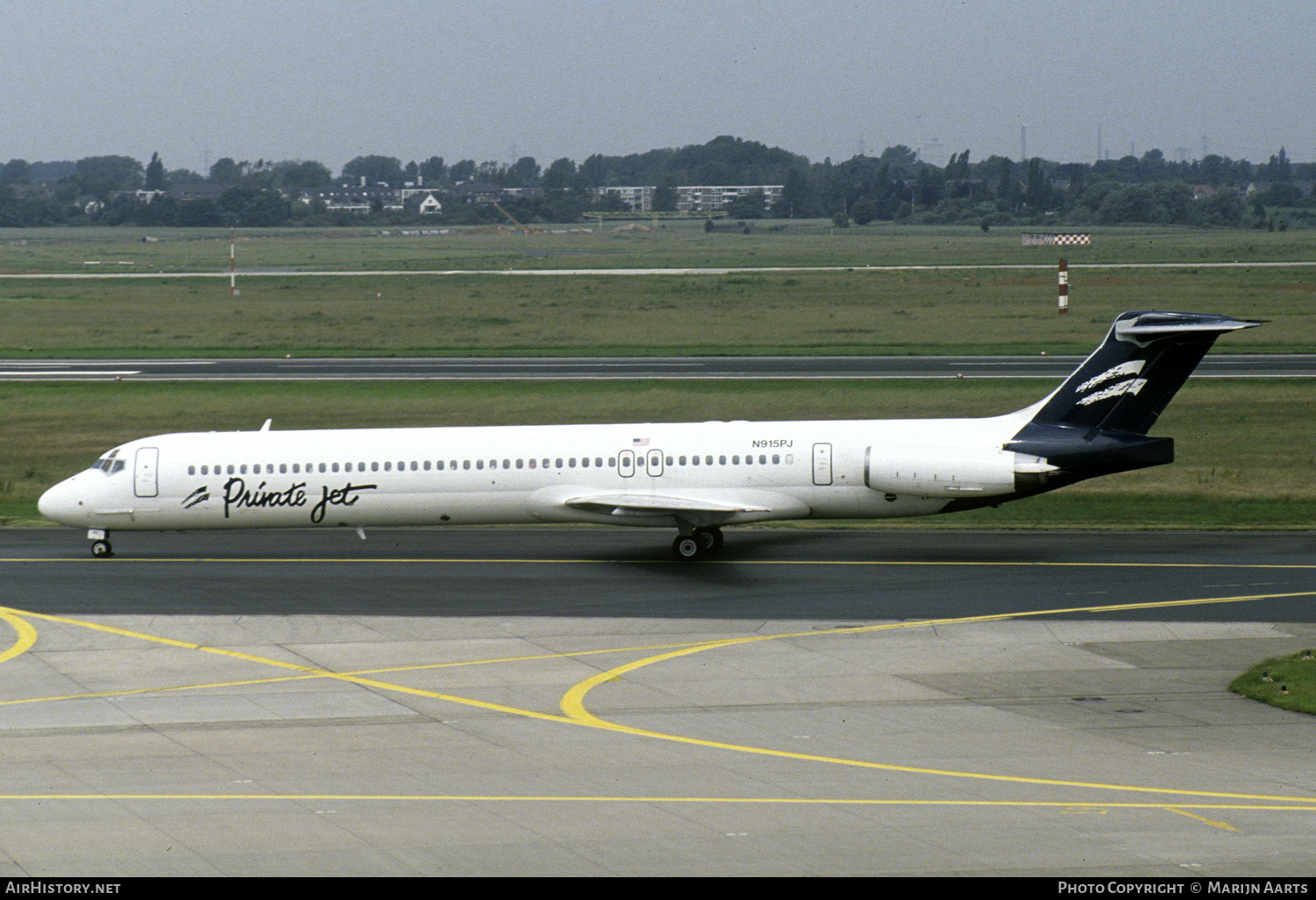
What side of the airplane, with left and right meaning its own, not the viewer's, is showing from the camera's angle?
left
